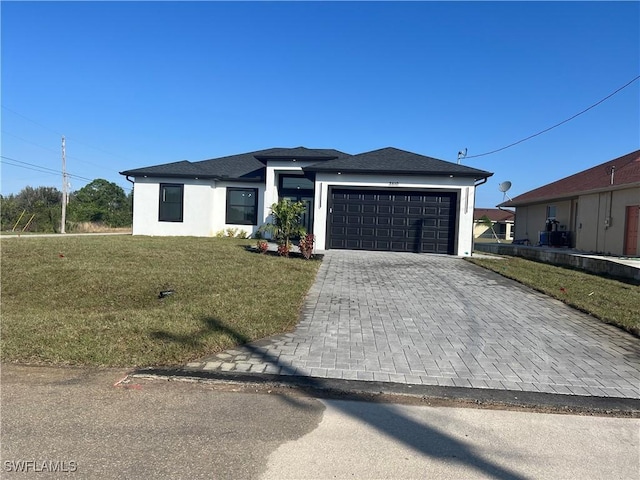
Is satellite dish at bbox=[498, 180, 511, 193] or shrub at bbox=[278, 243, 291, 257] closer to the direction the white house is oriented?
the shrub

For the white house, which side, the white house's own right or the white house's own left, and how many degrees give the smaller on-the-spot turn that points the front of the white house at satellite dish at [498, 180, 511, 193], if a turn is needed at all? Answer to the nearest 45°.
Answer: approximately 135° to the white house's own left

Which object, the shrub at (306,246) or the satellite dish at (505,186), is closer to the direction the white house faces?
the shrub

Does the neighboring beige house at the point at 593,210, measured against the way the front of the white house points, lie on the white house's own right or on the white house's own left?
on the white house's own left

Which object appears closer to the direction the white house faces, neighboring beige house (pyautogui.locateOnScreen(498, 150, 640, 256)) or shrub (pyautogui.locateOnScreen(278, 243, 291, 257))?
the shrub

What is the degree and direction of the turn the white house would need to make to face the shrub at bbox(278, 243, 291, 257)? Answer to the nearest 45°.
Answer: approximately 45° to its right

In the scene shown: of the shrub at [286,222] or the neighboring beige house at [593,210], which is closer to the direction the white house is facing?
the shrub

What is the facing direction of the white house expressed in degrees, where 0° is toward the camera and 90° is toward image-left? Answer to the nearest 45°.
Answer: approximately 0°

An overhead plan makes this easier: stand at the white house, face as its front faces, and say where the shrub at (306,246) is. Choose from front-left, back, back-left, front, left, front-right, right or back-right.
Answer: front-right
